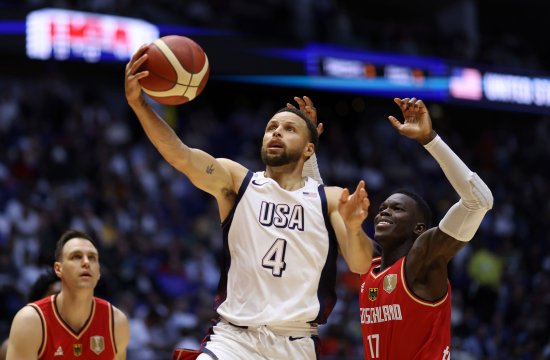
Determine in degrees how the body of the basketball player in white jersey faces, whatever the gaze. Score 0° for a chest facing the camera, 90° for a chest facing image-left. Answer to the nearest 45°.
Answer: approximately 0°
